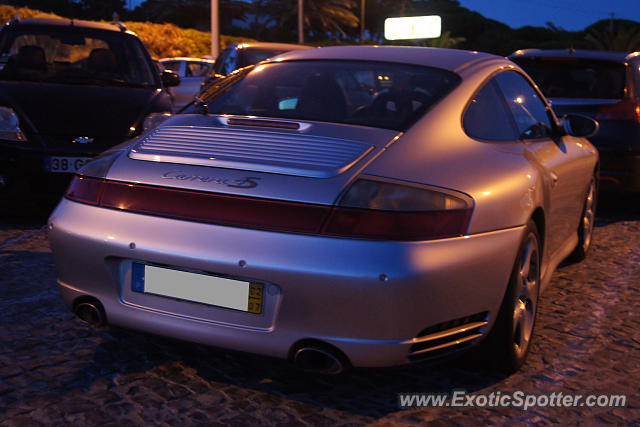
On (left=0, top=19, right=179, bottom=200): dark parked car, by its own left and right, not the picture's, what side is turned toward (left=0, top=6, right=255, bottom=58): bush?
back

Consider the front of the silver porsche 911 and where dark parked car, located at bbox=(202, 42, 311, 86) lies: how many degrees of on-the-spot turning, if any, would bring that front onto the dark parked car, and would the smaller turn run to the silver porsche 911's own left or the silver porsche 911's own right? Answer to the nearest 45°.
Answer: approximately 45° to the silver porsche 911's own left

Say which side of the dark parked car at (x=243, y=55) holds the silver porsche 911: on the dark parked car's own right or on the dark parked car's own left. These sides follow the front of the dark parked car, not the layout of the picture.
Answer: on the dark parked car's own left

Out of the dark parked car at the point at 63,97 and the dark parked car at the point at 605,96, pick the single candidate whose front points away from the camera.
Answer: the dark parked car at the point at 605,96

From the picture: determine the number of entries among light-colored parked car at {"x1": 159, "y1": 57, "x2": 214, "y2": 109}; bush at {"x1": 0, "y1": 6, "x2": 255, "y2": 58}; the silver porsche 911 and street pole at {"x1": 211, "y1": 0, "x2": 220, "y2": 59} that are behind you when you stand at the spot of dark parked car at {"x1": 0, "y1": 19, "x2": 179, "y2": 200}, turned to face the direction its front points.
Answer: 3

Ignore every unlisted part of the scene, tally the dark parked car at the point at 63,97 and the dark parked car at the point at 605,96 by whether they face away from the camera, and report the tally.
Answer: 1

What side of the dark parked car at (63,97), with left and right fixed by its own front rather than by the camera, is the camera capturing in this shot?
front

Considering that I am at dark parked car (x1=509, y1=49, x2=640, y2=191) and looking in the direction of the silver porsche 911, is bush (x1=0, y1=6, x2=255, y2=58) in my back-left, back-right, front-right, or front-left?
back-right

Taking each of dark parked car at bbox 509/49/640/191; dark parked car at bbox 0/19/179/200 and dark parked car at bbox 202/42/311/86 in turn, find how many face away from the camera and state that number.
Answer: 1

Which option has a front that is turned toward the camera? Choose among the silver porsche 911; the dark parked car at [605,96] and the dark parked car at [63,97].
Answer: the dark parked car at [63,97]

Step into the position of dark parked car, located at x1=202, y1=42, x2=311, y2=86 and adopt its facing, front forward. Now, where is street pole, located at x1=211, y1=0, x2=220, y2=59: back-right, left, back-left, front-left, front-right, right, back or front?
back-right

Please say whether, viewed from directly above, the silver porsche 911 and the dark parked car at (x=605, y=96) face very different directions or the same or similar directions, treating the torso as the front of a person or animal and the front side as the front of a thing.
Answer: same or similar directions

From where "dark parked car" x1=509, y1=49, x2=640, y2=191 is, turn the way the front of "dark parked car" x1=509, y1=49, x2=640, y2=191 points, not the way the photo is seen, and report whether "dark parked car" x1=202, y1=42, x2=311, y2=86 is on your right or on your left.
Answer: on your left

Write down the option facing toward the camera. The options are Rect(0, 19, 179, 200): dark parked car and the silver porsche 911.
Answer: the dark parked car

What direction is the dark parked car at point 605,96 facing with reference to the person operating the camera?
facing away from the viewer

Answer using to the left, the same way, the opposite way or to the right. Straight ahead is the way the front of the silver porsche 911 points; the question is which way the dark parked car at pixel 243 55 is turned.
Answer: the opposite way

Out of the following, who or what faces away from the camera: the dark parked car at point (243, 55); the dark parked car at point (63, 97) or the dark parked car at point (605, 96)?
the dark parked car at point (605, 96)

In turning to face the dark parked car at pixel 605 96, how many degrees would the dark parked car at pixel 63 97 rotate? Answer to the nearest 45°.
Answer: approximately 90° to its left

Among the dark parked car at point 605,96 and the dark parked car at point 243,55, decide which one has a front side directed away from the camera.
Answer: the dark parked car at point 605,96
